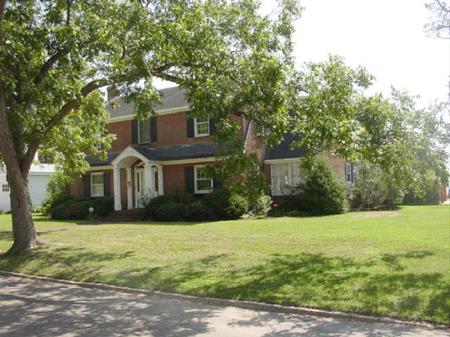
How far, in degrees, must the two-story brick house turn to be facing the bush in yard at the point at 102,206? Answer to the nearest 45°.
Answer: approximately 45° to its right

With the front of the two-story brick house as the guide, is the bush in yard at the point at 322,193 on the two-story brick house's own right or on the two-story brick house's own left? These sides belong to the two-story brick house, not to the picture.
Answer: on the two-story brick house's own left

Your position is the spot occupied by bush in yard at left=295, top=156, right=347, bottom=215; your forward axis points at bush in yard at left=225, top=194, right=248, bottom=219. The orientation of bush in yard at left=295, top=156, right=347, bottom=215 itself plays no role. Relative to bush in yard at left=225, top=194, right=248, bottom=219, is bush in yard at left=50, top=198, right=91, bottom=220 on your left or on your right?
right

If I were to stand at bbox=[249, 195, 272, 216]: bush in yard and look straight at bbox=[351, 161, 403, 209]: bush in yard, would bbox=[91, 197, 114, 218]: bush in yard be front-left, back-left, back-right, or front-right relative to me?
back-left

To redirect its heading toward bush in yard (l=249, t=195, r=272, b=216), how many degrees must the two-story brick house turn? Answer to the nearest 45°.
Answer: approximately 90° to its left

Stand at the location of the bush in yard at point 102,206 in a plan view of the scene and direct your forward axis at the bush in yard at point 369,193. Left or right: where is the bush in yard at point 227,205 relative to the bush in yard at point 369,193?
right

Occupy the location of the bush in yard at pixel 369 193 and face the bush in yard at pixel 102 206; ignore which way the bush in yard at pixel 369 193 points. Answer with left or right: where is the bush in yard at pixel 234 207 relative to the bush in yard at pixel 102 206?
left

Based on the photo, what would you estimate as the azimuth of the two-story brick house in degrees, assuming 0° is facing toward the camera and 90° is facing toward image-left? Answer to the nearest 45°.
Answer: approximately 45°

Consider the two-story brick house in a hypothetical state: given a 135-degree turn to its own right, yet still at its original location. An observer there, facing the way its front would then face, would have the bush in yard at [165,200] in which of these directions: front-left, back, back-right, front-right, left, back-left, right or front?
back

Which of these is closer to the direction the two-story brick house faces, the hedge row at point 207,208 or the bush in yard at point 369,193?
the hedge row

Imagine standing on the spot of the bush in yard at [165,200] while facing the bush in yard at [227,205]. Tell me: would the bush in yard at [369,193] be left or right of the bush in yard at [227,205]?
left

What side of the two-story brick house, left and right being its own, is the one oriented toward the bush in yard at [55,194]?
right
